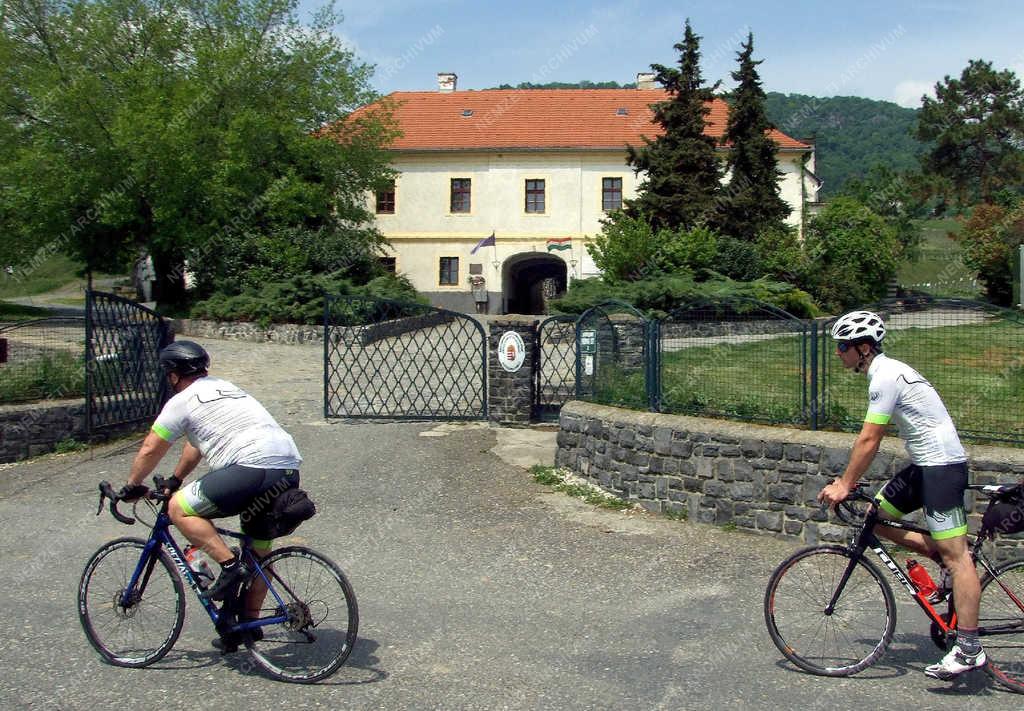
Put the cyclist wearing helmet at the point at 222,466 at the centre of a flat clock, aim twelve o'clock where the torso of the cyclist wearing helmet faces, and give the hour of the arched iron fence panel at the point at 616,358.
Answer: The arched iron fence panel is roughly at 3 o'clock from the cyclist wearing helmet.

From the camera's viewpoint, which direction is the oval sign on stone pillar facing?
toward the camera

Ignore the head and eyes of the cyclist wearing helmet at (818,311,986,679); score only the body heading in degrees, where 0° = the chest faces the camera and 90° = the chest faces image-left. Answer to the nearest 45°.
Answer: approximately 90°

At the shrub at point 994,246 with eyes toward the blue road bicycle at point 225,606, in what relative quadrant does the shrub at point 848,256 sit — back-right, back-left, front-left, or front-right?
front-right

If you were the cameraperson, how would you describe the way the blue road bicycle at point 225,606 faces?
facing away from the viewer and to the left of the viewer

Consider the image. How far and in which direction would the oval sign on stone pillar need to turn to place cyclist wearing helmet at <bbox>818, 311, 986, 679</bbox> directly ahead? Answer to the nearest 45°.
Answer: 0° — it already faces them

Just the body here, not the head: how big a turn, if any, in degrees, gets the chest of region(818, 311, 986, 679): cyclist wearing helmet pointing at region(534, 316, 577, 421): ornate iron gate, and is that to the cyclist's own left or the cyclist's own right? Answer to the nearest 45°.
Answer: approximately 45° to the cyclist's own right

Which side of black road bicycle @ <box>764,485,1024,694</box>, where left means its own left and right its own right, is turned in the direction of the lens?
left

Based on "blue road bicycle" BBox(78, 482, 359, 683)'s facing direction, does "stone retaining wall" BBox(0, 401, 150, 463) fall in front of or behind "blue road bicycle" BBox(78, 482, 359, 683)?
in front

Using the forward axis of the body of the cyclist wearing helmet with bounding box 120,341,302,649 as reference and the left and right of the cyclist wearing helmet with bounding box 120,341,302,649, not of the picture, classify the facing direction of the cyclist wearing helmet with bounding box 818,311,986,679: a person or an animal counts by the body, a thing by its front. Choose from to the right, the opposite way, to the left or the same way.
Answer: the same way

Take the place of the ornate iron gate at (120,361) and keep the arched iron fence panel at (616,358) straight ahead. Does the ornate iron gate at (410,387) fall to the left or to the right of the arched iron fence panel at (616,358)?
left

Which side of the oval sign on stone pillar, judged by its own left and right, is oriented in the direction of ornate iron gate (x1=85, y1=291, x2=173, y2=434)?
right

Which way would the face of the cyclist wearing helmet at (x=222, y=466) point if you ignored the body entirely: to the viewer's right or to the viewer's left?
to the viewer's left

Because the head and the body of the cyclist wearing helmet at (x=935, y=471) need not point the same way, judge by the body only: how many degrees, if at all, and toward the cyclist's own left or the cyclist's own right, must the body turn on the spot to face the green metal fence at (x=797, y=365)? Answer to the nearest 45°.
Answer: approximately 90° to the cyclist's own right

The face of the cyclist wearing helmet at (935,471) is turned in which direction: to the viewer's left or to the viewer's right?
to the viewer's left

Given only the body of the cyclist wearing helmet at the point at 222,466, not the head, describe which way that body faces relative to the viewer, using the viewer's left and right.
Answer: facing away from the viewer and to the left of the viewer

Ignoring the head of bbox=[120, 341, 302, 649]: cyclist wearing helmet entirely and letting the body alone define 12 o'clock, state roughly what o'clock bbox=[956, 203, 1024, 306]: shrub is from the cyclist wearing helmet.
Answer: The shrub is roughly at 3 o'clock from the cyclist wearing helmet.

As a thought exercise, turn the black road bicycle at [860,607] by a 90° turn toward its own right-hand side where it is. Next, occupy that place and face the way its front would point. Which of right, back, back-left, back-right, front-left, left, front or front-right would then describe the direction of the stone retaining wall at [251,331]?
front-left
